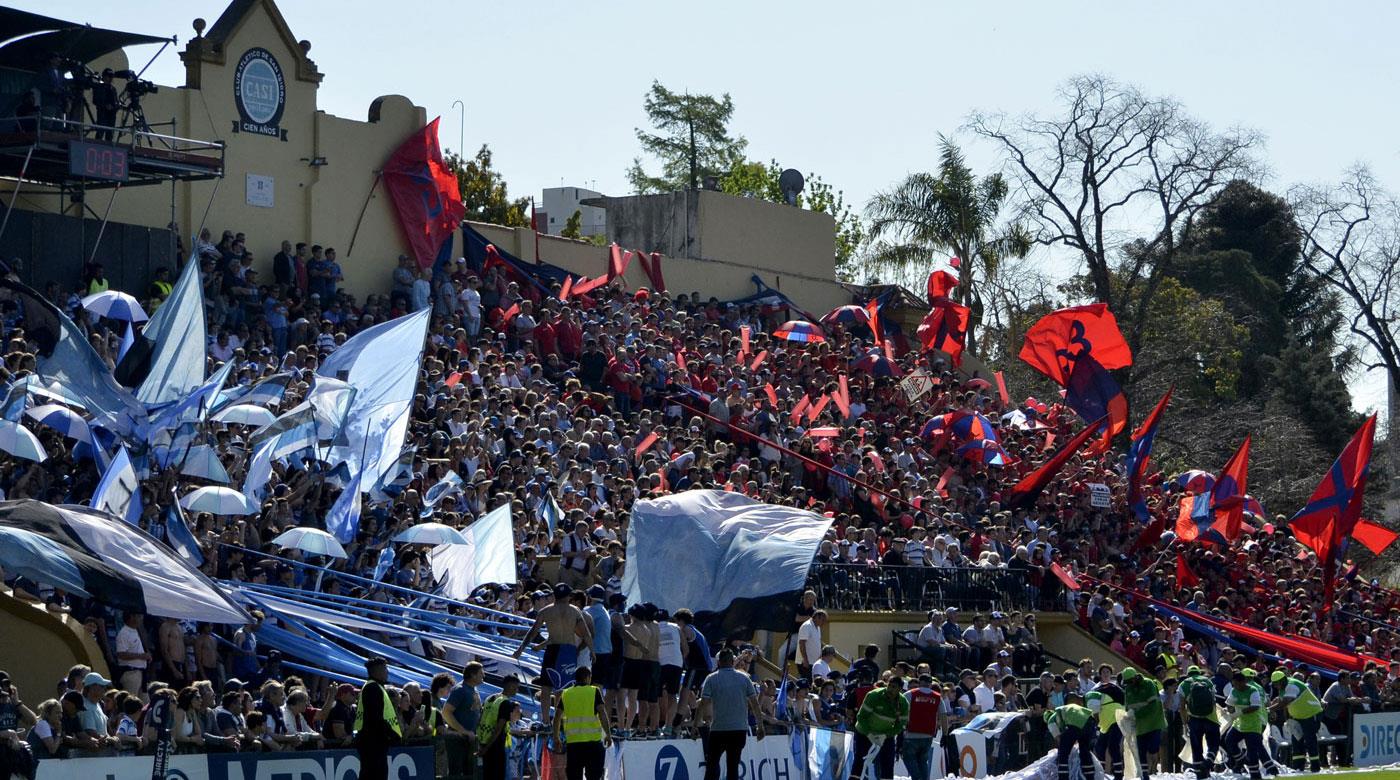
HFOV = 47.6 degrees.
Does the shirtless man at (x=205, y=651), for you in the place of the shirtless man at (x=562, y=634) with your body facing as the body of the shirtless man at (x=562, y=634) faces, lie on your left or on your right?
on your left

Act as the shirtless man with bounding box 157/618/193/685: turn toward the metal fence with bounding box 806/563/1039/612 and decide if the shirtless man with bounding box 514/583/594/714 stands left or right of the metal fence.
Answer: right

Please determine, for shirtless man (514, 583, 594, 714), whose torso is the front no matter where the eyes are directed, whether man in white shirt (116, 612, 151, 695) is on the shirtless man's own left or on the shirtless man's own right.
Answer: on the shirtless man's own left

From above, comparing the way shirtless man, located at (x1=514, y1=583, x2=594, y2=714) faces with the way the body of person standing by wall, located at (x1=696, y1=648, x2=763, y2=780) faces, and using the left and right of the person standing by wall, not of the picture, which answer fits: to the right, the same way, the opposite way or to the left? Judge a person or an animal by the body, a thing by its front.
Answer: the same way

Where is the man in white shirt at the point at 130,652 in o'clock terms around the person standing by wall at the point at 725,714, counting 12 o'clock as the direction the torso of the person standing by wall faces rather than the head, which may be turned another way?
The man in white shirt is roughly at 9 o'clock from the person standing by wall.

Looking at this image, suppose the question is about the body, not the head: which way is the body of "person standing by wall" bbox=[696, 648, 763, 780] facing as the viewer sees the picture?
away from the camera

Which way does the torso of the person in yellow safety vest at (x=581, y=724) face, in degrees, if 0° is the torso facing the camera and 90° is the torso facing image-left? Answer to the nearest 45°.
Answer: approximately 180°

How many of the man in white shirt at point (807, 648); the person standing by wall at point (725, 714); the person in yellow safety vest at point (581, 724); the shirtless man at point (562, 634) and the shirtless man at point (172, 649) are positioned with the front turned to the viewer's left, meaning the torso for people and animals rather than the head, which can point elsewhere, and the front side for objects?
0

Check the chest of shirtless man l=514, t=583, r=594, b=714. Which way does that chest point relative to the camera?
away from the camera

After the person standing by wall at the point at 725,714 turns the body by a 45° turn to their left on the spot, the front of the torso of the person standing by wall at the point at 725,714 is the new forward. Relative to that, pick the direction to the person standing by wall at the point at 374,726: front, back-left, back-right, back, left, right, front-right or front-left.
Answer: left

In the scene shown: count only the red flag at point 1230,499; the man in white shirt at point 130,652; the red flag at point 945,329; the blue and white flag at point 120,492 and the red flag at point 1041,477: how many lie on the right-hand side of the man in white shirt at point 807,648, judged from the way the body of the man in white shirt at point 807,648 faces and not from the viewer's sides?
2

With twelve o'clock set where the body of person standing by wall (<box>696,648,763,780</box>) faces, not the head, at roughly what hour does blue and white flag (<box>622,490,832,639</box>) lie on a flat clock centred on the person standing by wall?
The blue and white flag is roughly at 12 o'clock from the person standing by wall.
